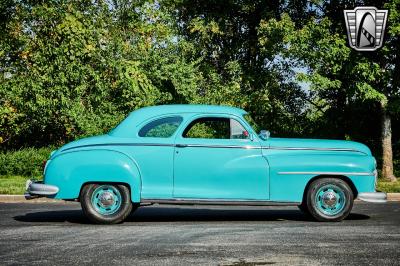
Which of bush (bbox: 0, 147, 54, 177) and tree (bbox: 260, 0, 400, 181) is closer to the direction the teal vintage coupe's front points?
the tree

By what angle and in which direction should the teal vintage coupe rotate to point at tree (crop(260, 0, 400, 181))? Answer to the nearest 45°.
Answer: approximately 45° to its left

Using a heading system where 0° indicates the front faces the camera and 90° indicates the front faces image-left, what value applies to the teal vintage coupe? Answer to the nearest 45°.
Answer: approximately 270°

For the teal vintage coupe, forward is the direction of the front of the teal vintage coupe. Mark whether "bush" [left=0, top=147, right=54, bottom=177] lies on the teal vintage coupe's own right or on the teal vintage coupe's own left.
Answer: on the teal vintage coupe's own left

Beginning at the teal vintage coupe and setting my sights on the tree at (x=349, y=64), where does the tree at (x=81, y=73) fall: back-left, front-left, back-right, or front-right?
front-left

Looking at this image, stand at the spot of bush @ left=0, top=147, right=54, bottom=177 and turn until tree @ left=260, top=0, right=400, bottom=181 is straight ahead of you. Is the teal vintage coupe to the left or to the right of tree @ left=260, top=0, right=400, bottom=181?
right

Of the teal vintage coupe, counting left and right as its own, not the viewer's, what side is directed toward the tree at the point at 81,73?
left

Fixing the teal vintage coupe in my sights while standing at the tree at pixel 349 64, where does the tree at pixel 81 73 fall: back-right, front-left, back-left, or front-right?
front-right

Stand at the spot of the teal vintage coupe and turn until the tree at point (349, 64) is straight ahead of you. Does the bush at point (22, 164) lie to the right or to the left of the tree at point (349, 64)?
left
